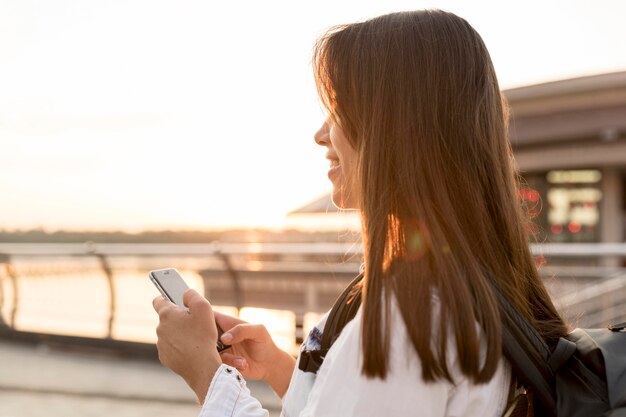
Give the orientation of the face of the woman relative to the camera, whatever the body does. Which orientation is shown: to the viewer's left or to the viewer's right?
to the viewer's left

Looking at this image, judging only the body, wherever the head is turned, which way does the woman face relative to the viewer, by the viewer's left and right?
facing to the left of the viewer
